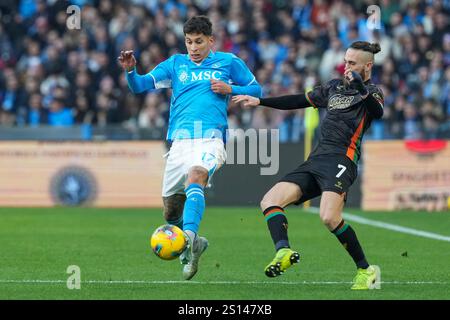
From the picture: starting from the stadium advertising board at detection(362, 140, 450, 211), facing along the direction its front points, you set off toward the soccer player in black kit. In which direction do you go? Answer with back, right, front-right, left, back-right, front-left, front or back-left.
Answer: front

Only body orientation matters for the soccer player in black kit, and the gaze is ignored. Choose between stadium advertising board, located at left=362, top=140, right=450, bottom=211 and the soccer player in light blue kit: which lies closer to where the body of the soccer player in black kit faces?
the soccer player in light blue kit

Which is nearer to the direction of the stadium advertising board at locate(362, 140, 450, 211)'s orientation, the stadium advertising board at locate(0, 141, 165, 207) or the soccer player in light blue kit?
the soccer player in light blue kit

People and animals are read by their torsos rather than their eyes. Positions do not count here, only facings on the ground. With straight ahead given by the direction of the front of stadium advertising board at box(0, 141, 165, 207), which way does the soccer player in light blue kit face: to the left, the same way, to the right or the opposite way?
the same way

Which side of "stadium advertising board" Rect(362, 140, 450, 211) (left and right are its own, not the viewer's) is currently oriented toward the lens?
front

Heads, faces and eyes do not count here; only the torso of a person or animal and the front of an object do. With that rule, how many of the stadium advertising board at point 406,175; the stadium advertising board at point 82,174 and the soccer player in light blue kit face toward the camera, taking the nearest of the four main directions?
3

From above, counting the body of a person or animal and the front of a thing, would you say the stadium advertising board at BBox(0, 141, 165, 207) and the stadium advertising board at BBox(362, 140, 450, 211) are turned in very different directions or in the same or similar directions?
same or similar directions

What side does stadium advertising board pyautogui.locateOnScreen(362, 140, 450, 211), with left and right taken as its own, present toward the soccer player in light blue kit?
front

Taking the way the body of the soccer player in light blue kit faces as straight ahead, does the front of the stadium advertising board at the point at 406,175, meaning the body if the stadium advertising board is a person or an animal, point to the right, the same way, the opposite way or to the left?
the same way

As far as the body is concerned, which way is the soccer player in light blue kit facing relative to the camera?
toward the camera

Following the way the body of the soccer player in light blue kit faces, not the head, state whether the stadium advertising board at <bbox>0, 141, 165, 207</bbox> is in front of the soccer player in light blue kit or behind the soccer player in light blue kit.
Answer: behind

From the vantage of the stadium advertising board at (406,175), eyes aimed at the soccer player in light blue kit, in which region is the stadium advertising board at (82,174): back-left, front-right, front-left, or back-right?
front-right
